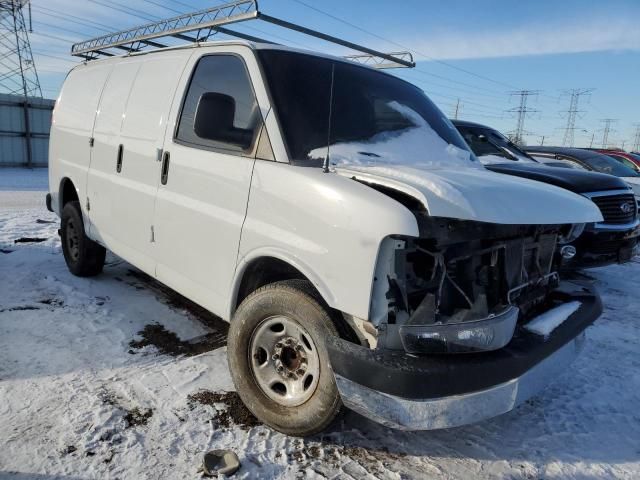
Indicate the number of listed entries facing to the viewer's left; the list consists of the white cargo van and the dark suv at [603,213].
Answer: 0

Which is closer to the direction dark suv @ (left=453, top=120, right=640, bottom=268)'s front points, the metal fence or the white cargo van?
the white cargo van

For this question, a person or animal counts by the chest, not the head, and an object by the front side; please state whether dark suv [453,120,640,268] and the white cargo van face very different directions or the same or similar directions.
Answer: same or similar directions

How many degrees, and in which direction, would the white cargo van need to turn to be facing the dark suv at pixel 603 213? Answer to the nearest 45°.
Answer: approximately 90° to its left

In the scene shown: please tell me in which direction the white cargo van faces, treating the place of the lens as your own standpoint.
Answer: facing the viewer and to the right of the viewer

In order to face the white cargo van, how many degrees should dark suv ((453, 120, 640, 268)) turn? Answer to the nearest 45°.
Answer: approximately 45° to its right

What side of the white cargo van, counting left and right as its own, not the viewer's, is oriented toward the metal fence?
back
